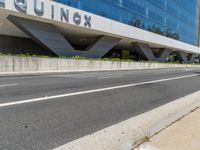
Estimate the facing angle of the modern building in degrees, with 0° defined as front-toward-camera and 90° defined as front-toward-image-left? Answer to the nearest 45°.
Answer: approximately 315°

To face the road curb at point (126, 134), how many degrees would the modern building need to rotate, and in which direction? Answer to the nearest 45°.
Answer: approximately 45° to its right
